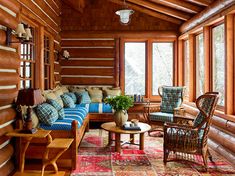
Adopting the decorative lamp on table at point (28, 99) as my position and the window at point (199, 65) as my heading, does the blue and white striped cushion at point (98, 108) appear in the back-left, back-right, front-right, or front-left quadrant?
front-left

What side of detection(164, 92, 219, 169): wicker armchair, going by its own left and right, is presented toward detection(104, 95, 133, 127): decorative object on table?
front

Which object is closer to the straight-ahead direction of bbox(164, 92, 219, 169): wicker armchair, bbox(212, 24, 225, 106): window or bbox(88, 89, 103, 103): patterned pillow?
the patterned pillow

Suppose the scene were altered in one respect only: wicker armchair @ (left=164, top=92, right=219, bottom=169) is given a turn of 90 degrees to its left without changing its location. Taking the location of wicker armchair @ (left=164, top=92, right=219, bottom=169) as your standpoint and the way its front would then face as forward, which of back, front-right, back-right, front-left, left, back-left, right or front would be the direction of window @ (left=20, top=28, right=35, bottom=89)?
right

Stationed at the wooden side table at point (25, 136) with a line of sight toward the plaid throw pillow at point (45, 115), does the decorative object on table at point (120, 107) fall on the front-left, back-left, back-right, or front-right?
front-right

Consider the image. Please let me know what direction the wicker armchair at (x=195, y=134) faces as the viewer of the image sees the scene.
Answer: facing to the left of the viewer

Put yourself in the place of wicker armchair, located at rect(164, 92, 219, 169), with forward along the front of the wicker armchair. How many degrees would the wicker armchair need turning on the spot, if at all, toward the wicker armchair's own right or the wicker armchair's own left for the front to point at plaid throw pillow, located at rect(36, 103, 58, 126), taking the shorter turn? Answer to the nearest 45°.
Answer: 0° — it already faces it

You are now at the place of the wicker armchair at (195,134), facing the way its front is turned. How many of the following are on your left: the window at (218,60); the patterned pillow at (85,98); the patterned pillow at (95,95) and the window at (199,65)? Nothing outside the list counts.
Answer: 0

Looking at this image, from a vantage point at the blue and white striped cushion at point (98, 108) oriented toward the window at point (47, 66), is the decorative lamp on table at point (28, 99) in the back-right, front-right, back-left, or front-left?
front-left

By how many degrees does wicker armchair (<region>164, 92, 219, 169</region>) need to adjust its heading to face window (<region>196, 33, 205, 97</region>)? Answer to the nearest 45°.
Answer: approximately 90° to its right

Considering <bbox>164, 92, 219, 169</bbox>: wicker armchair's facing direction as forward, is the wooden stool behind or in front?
in front

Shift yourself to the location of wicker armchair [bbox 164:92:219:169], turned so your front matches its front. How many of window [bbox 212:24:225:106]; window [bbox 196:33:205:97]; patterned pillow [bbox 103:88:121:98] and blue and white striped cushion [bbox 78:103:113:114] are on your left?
0

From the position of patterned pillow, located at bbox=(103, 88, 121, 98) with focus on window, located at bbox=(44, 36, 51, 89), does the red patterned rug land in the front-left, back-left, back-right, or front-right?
front-left

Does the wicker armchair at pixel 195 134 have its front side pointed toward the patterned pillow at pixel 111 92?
no

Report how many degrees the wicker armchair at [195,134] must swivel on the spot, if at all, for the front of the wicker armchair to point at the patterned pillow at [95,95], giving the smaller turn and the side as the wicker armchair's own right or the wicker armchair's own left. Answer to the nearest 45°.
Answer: approximately 45° to the wicker armchair's own right

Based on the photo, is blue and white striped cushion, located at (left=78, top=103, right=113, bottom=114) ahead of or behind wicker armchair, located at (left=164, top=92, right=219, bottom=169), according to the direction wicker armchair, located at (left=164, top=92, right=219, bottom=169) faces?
ahead

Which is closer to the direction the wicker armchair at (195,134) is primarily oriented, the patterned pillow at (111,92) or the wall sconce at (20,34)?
the wall sconce

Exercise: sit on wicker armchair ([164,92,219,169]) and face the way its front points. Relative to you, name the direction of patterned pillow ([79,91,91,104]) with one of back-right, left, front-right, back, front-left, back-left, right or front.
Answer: front-right
